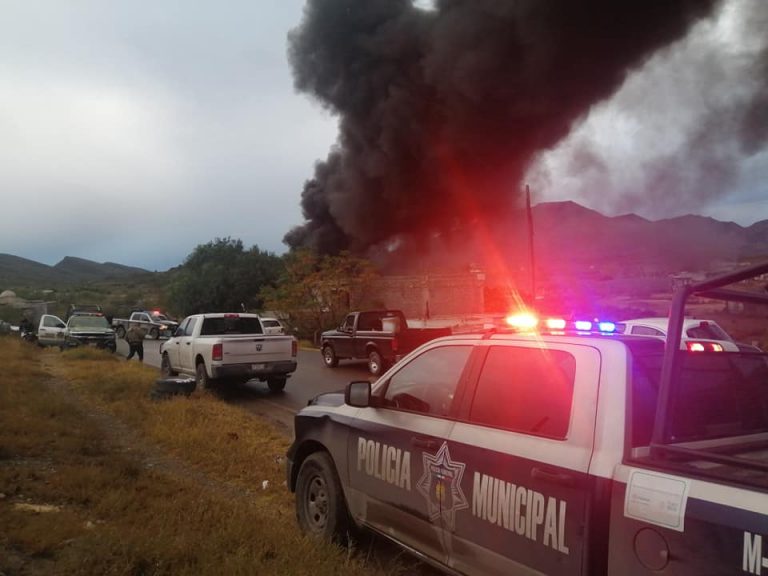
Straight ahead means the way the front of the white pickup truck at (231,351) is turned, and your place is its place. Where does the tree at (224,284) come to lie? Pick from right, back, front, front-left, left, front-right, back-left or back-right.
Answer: front-right

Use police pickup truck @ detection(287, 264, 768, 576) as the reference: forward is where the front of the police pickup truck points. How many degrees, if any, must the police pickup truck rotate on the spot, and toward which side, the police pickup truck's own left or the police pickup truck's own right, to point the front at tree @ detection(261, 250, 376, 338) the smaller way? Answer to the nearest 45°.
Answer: approximately 45° to the police pickup truck's own right

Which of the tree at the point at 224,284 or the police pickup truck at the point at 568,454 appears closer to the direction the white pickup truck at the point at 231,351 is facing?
the tree

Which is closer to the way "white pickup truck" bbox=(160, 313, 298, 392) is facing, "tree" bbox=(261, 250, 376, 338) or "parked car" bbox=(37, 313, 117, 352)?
the parked car

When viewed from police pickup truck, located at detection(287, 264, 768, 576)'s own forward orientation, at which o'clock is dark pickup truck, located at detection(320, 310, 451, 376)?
The dark pickup truck is roughly at 1 o'clock from the police pickup truck.

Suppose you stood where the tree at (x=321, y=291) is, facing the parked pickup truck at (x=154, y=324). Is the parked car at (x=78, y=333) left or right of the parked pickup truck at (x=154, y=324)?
left

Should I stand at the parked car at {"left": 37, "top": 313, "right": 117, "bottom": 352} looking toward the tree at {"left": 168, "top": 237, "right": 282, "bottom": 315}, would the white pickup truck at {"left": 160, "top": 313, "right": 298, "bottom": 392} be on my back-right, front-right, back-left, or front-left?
back-right

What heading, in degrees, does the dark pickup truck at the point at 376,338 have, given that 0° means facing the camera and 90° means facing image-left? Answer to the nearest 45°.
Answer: approximately 135°

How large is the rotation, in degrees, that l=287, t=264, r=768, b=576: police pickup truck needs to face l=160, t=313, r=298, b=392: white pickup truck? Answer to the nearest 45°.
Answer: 0° — it already faces it
